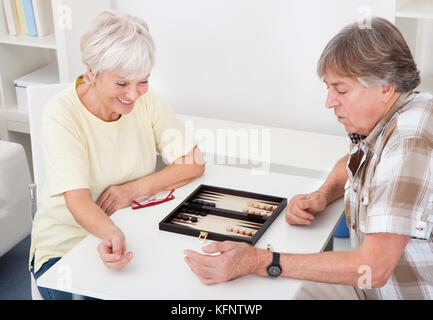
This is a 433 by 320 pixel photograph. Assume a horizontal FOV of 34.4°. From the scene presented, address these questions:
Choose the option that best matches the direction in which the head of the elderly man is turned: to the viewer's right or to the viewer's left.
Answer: to the viewer's left

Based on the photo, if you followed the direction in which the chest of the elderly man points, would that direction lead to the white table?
yes

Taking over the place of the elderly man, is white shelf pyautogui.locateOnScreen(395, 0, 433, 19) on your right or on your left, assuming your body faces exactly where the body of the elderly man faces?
on your right

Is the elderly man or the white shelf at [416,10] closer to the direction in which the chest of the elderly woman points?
the elderly man

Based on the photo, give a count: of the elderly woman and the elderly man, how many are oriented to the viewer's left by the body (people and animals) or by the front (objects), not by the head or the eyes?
1

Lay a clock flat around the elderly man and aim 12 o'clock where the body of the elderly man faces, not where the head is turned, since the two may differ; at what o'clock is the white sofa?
The white sofa is roughly at 1 o'clock from the elderly man.

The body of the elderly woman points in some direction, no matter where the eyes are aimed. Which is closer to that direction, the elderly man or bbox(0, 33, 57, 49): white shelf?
the elderly man

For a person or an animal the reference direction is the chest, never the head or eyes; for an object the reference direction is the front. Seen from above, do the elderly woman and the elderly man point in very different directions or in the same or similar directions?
very different directions

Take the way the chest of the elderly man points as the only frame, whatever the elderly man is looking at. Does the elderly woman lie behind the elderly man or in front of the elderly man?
in front

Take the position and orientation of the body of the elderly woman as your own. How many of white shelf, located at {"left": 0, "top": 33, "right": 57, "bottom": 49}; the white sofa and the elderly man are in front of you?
1

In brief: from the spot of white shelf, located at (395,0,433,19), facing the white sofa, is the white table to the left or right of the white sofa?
left

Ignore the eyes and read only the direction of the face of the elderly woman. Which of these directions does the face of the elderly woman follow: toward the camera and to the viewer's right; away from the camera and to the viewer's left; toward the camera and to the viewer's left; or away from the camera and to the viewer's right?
toward the camera and to the viewer's right

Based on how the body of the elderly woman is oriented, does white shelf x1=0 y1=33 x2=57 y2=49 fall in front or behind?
behind

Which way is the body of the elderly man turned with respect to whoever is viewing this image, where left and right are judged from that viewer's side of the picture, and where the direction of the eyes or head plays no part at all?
facing to the left of the viewer
